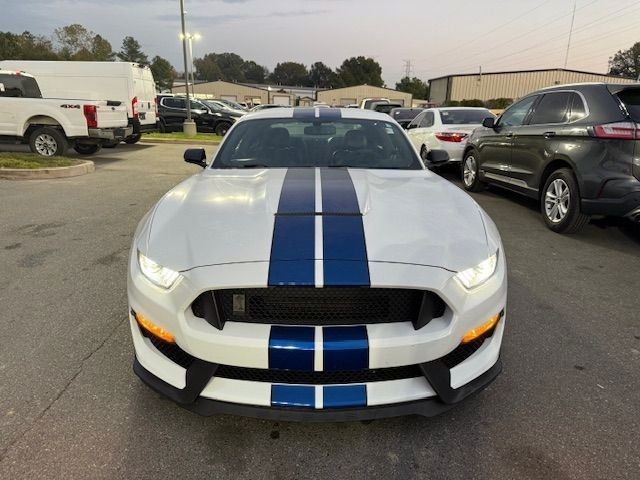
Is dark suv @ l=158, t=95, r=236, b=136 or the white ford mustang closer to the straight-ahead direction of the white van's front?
the dark suv

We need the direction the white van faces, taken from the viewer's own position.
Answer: facing away from the viewer and to the left of the viewer

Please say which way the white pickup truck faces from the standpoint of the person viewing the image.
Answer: facing away from the viewer and to the left of the viewer

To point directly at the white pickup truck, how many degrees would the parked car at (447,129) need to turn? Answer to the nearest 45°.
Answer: approximately 45° to its left

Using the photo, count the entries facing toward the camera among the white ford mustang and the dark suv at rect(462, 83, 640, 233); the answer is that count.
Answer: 1

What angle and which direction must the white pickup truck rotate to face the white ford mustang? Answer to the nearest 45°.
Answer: approximately 135° to its left

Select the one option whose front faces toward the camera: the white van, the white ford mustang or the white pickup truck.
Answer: the white ford mustang

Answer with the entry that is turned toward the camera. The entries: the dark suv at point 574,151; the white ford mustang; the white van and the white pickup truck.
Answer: the white ford mustang

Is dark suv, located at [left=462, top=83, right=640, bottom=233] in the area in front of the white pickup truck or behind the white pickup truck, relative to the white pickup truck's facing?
behind

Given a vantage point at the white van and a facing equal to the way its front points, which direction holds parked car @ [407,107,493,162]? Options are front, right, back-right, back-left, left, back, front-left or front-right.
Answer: back

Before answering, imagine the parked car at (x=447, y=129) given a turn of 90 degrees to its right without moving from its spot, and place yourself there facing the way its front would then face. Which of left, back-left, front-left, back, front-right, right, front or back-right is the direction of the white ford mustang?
back-right

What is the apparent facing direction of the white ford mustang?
toward the camera

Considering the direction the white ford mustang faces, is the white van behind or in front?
behind

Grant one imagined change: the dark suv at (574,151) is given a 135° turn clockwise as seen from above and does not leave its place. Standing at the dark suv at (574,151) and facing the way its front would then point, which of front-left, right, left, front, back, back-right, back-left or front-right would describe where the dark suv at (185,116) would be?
back-left

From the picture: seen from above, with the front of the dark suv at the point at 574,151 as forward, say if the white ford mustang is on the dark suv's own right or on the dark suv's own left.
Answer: on the dark suv's own left

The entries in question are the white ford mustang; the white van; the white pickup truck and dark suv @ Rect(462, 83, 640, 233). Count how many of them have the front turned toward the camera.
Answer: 1
